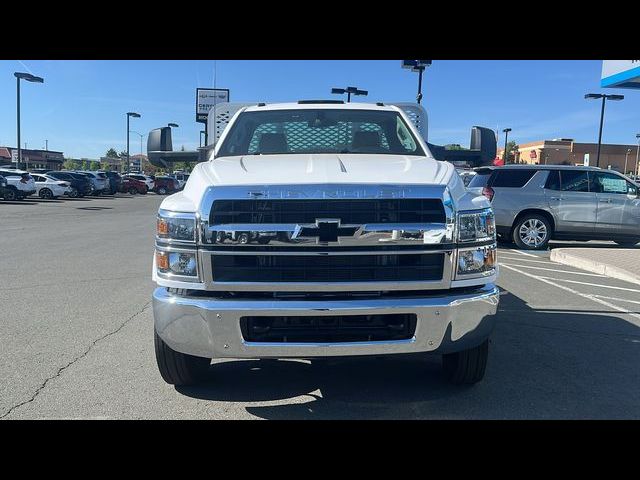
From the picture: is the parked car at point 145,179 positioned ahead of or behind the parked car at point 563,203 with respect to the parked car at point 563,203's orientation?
behind

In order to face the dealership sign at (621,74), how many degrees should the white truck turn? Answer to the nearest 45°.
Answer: approximately 135° to its left

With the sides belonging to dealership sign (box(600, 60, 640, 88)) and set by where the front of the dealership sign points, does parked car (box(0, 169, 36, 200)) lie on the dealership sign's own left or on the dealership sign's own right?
on the dealership sign's own right

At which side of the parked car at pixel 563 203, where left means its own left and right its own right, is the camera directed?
right

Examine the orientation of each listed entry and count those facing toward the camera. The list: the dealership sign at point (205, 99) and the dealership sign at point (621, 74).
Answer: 2

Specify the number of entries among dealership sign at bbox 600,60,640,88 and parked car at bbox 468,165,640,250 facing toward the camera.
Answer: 1

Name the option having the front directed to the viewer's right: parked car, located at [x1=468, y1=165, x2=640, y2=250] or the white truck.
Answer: the parked car

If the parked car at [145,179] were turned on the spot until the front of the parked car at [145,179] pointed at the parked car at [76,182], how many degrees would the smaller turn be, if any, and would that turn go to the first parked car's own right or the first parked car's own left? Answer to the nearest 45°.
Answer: approximately 90° to the first parked car's own left

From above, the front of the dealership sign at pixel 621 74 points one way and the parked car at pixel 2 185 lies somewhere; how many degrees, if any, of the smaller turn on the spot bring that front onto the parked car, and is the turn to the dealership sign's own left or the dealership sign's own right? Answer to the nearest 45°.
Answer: approximately 90° to the dealership sign's own right
